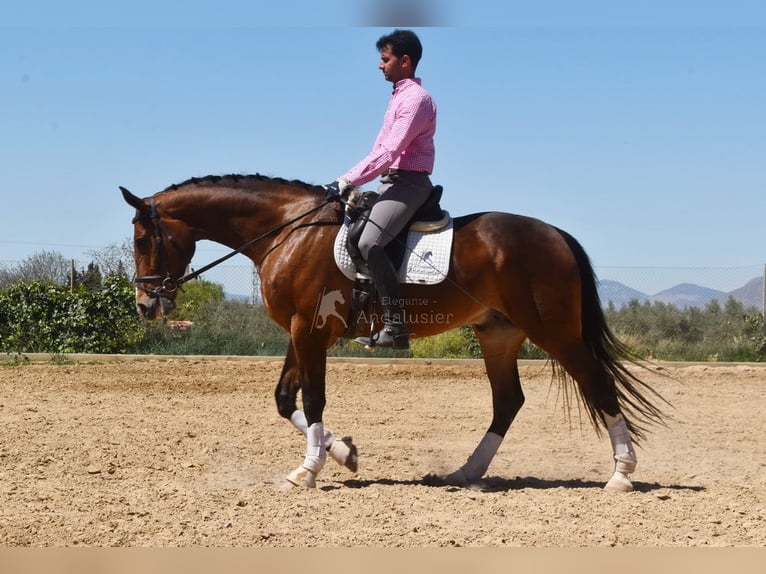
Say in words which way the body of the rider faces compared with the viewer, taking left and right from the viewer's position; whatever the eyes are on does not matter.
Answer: facing to the left of the viewer

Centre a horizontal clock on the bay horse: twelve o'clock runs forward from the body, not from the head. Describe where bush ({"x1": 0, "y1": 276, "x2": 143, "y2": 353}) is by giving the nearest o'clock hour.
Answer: The bush is roughly at 2 o'clock from the bay horse.

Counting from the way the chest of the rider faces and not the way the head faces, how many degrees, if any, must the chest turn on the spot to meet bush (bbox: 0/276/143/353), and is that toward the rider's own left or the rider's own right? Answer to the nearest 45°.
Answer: approximately 45° to the rider's own right

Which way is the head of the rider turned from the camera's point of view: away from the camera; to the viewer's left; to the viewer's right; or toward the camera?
to the viewer's left

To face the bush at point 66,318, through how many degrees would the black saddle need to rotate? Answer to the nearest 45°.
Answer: approximately 45° to its right

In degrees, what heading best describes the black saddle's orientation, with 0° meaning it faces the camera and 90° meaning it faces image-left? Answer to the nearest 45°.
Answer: approximately 90°

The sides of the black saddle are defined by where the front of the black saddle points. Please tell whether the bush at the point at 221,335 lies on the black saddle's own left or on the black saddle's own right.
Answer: on the black saddle's own right

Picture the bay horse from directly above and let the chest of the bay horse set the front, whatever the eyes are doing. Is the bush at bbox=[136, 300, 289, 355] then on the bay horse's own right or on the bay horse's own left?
on the bay horse's own right

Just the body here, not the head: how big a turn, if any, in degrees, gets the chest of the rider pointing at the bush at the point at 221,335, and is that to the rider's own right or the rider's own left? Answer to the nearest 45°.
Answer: approximately 90° to the rider's own right

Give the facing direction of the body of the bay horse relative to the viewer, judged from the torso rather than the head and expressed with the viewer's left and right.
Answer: facing to the left of the viewer
